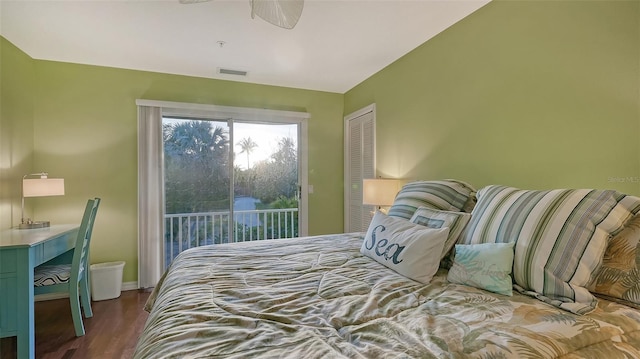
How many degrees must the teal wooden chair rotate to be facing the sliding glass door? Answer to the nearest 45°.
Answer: approximately 180°

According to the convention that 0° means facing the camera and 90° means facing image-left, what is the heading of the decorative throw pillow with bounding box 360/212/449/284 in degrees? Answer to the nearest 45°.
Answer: approximately 45°

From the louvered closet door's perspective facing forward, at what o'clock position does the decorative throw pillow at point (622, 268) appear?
The decorative throw pillow is roughly at 10 o'clock from the louvered closet door.

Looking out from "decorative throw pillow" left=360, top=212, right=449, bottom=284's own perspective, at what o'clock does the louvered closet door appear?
The louvered closet door is roughly at 4 o'clock from the decorative throw pillow.

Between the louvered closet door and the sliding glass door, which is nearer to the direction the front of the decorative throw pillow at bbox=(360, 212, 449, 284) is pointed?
the sliding glass door

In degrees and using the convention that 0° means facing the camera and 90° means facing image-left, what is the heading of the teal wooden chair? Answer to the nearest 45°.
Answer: approximately 90°

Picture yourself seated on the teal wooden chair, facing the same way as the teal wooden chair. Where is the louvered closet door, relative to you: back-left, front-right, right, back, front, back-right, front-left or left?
back

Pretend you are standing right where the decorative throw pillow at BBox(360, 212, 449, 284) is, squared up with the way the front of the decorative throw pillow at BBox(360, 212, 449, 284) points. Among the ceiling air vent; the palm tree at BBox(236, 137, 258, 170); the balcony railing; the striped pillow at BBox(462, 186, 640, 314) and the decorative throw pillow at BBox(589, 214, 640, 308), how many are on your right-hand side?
3

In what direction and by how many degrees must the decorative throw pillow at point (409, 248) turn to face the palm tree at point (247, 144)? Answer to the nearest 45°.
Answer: approximately 90° to its right
